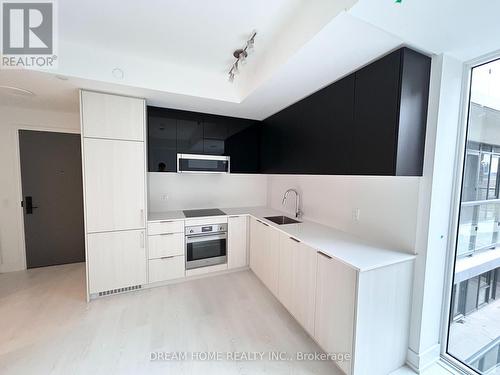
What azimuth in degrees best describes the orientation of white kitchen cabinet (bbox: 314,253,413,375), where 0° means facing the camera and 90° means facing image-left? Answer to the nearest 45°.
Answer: approximately 45°

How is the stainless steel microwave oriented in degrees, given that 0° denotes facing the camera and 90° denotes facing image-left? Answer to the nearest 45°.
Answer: approximately 0°

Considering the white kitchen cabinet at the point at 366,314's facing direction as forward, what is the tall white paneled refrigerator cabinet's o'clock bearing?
The tall white paneled refrigerator cabinet is roughly at 1 o'clock from the white kitchen cabinet.

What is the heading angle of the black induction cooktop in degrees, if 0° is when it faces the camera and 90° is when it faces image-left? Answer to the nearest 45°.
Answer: approximately 0°

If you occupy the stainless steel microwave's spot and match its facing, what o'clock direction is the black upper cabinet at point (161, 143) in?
The black upper cabinet is roughly at 3 o'clock from the stainless steel microwave.

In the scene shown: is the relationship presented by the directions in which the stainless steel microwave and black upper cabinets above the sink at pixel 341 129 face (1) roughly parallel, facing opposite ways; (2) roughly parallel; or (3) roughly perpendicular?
roughly perpendicular

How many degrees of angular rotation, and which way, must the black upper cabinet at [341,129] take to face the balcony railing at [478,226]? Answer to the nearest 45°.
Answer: approximately 135° to its left

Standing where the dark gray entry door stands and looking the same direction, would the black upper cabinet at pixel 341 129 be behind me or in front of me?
in front

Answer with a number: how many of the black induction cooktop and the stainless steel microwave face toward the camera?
2

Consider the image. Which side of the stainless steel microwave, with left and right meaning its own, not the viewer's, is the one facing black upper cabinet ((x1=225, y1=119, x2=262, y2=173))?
left
